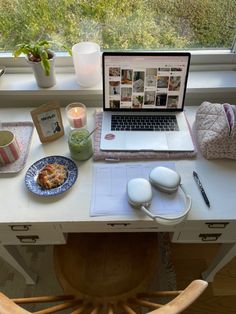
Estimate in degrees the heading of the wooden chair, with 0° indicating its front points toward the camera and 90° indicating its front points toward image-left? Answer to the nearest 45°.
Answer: approximately 180°

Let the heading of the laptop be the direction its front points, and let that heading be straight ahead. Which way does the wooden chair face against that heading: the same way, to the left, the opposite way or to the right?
the opposite way

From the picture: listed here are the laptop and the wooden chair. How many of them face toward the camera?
1

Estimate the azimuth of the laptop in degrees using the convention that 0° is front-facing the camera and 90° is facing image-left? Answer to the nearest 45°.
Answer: approximately 0°

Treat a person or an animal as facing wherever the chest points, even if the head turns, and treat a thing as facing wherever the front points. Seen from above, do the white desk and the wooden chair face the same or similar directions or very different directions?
very different directions
